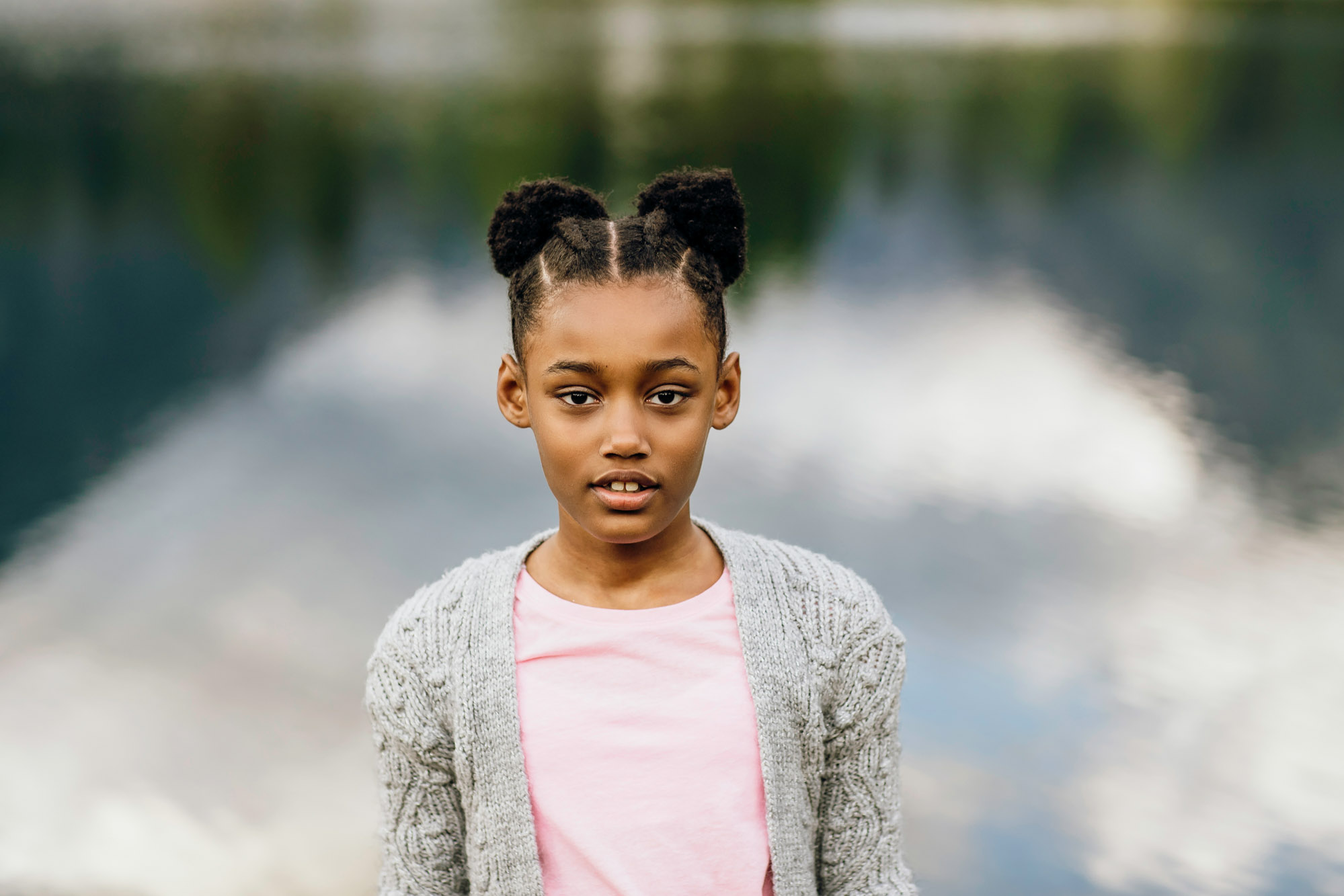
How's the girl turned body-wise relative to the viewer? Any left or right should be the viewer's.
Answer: facing the viewer

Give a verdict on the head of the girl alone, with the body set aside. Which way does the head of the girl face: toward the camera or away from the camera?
toward the camera
